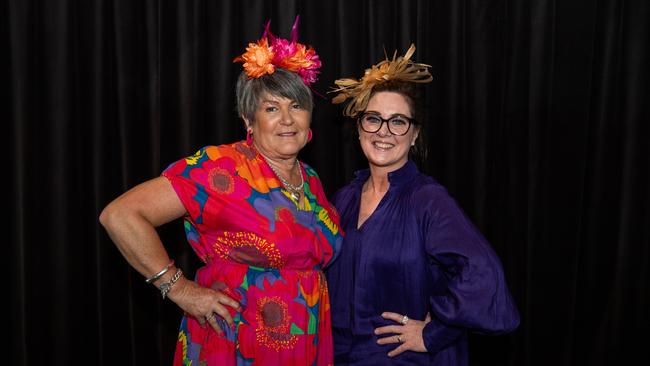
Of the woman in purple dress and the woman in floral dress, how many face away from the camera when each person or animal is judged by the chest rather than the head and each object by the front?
0

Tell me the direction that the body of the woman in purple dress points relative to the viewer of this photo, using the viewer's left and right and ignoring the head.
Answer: facing the viewer and to the left of the viewer

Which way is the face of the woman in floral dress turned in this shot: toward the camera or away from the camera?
toward the camera

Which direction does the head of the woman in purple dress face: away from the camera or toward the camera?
toward the camera

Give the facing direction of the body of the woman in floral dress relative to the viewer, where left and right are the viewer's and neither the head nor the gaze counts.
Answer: facing the viewer and to the right of the viewer
